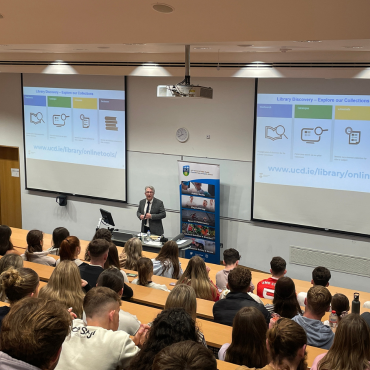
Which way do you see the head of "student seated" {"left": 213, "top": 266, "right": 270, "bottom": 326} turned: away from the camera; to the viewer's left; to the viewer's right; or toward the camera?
away from the camera

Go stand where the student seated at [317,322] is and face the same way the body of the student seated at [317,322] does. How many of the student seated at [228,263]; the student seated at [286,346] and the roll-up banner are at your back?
1

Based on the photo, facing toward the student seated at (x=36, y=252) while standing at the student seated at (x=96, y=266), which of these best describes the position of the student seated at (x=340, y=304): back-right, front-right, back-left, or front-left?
back-right

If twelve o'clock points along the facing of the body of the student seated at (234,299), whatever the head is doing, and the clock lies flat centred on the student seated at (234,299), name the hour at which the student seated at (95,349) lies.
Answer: the student seated at (95,349) is roughly at 7 o'clock from the student seated at (234,299).

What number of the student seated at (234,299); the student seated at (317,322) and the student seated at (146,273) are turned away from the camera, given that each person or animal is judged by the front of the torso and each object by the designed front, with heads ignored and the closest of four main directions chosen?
3

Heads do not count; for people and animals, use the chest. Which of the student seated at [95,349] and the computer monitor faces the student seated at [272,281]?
the student seated at [95,349]

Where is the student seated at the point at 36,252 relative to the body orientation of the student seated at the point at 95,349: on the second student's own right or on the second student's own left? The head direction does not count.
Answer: on the second student's own left

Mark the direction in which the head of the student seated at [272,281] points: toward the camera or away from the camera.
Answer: away from the camera

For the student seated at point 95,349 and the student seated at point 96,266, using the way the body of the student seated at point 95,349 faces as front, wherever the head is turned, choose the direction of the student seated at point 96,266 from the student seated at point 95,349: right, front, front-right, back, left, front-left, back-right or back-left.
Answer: front-left

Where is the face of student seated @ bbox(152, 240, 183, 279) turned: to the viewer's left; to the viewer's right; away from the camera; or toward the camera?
away from the camera

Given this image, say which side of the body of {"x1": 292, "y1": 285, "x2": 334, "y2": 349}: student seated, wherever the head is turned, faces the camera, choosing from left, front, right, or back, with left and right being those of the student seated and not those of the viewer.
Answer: back

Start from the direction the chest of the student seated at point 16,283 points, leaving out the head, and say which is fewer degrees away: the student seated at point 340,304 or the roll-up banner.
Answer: the roll-up banner

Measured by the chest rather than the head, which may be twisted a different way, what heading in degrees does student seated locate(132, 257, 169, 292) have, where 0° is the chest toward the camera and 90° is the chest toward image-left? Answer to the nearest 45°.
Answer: approximately 180°
